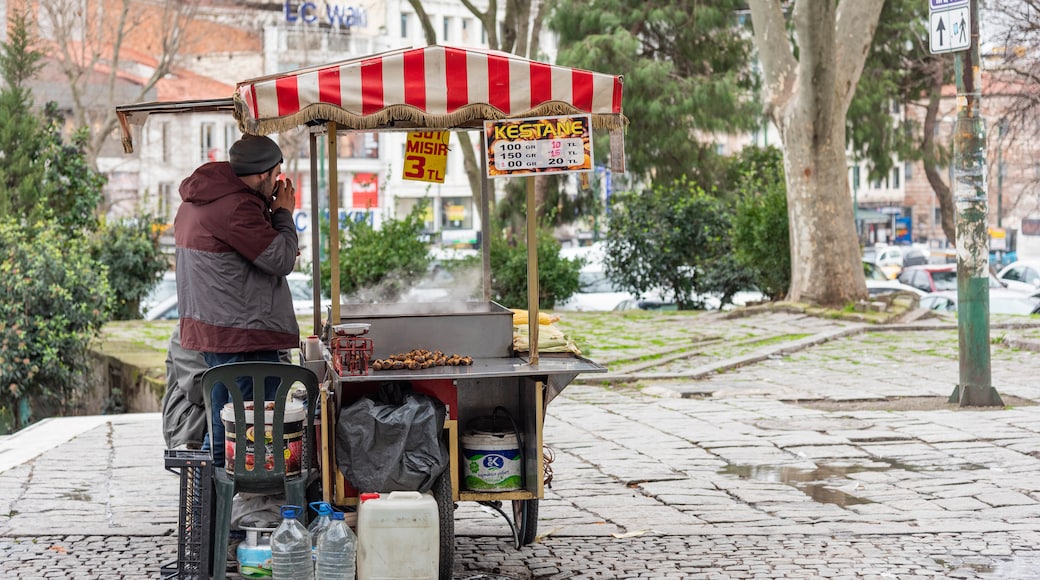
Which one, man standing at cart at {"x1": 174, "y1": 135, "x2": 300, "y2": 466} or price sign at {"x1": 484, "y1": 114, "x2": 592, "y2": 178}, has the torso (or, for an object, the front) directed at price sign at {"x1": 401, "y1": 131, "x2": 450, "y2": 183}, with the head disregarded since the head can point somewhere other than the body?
the man standing at cart

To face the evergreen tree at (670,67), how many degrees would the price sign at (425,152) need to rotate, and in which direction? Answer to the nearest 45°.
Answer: approximately 180°

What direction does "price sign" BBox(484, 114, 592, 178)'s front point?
toward the camera

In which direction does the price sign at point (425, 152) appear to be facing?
toward the camera

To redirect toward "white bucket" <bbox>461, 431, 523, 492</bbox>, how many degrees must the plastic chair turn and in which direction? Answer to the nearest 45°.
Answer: approximately 90° to its right

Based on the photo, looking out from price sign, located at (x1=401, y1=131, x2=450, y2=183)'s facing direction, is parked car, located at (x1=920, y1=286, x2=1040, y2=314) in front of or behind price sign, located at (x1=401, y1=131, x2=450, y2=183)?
behind

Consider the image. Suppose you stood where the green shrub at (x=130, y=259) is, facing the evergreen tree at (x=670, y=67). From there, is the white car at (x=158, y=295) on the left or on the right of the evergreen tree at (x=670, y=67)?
left

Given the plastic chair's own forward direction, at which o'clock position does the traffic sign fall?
The traffic sign is roughly at 2 o'clock from the plastic chair.

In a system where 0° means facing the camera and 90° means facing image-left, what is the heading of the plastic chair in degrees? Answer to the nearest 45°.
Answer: approximately 180°

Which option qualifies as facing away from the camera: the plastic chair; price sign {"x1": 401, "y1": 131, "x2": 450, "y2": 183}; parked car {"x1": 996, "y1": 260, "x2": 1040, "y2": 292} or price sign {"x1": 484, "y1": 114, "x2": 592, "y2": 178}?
the plastic chair

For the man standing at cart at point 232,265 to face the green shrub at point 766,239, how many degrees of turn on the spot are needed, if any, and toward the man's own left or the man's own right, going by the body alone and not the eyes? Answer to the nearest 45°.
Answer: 0° — they already face it

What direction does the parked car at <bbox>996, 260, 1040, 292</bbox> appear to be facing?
to the viewer's left

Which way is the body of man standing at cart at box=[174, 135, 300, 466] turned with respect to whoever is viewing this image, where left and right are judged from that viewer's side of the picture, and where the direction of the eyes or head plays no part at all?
facing away from the viewer and to the right of the viewer

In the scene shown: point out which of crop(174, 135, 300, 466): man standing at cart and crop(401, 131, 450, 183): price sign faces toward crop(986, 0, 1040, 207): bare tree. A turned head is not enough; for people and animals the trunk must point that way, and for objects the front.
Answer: the man standing at cart
